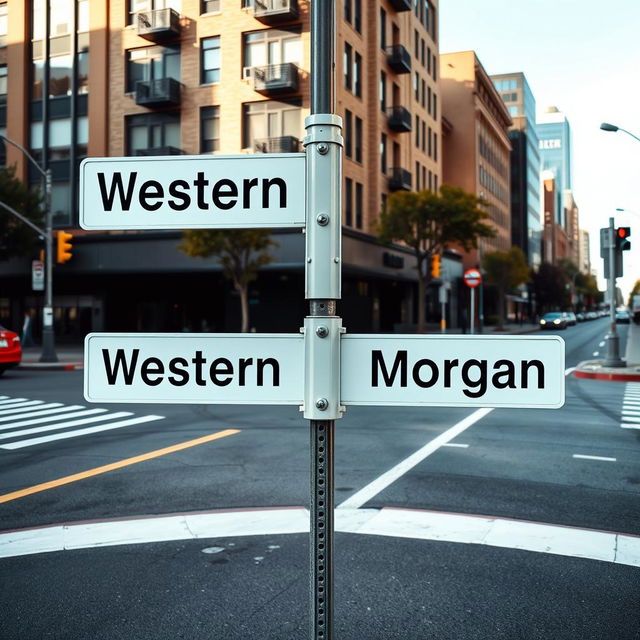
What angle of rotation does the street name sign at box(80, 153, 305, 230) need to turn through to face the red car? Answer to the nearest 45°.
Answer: approximately 180°

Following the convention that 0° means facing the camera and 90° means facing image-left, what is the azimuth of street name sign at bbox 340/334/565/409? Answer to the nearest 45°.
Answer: approximately 0°

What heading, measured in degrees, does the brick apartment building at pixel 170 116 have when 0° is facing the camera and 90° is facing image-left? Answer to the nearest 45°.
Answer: approximately 0°

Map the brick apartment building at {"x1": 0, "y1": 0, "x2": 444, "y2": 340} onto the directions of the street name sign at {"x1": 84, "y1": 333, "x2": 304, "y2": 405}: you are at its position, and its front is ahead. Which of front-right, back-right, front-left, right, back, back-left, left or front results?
back

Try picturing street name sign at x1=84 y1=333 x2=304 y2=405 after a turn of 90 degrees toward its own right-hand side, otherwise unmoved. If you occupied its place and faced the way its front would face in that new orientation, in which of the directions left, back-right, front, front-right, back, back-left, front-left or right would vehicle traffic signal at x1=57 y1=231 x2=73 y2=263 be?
right

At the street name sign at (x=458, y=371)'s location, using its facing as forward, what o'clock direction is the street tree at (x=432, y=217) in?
The street tree is roughly at 6 o'clock from the street name sign.

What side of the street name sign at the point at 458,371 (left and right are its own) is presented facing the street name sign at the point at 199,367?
right

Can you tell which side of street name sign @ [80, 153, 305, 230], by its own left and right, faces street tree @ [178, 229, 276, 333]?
back

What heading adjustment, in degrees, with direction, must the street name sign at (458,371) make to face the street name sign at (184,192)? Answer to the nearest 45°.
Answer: approximately 90° to its right

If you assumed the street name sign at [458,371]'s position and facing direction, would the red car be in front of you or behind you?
behind
